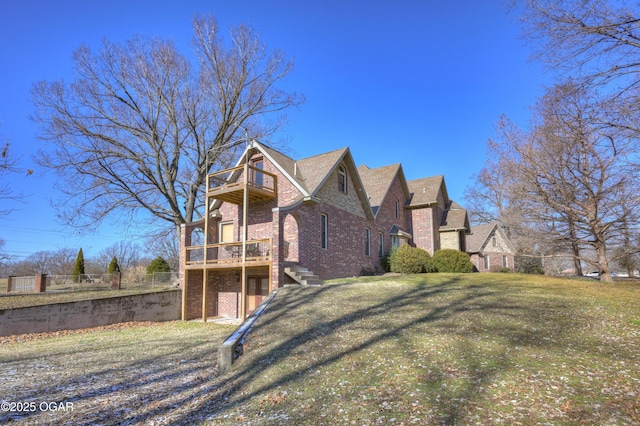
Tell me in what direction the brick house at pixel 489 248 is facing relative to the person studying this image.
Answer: facing the viewer and to the right of the viewer

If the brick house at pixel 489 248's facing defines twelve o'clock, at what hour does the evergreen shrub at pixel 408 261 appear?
The evergreen shrub is roughly at 2 o'clock from the brick house.

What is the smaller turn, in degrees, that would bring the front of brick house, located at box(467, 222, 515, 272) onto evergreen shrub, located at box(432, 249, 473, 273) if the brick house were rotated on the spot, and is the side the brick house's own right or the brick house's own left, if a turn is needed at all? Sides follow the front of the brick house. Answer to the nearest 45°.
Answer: approximately 45° to the brick house's own right

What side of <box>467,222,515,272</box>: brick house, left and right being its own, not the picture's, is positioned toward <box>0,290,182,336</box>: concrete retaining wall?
right

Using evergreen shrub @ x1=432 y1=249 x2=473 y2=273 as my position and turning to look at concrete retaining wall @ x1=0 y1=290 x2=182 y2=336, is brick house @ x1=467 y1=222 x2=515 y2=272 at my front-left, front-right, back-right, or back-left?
back-right
